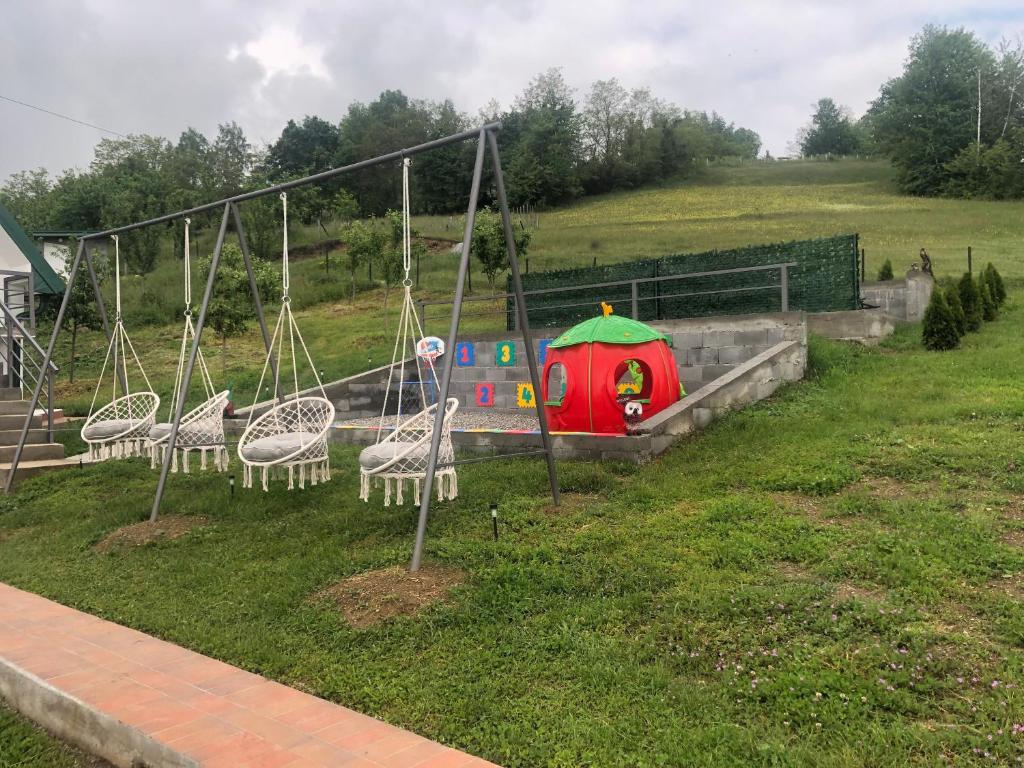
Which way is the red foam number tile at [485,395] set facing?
toward the camera

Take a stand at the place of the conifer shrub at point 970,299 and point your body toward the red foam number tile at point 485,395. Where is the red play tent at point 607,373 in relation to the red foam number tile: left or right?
left

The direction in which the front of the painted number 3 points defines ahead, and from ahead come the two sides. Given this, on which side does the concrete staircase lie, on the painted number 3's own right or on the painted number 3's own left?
on the painted number 3's own right

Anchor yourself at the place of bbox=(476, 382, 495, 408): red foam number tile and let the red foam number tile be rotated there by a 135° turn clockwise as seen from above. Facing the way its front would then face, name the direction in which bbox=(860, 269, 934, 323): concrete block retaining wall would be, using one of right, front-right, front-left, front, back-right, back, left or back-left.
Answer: back-right

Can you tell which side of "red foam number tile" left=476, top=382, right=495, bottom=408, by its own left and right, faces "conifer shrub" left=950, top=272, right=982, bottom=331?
left

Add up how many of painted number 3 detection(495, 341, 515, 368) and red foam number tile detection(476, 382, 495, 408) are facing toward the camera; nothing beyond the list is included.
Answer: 2

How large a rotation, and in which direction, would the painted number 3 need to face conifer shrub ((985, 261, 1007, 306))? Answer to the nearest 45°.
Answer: approximately 90° to its left

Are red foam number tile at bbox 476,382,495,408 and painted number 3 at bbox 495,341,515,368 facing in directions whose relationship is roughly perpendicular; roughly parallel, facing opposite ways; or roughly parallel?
roughly parallel

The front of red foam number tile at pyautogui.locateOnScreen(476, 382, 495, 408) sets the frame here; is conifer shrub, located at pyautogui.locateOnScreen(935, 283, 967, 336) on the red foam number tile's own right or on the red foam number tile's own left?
on the red foam number tile's own left
